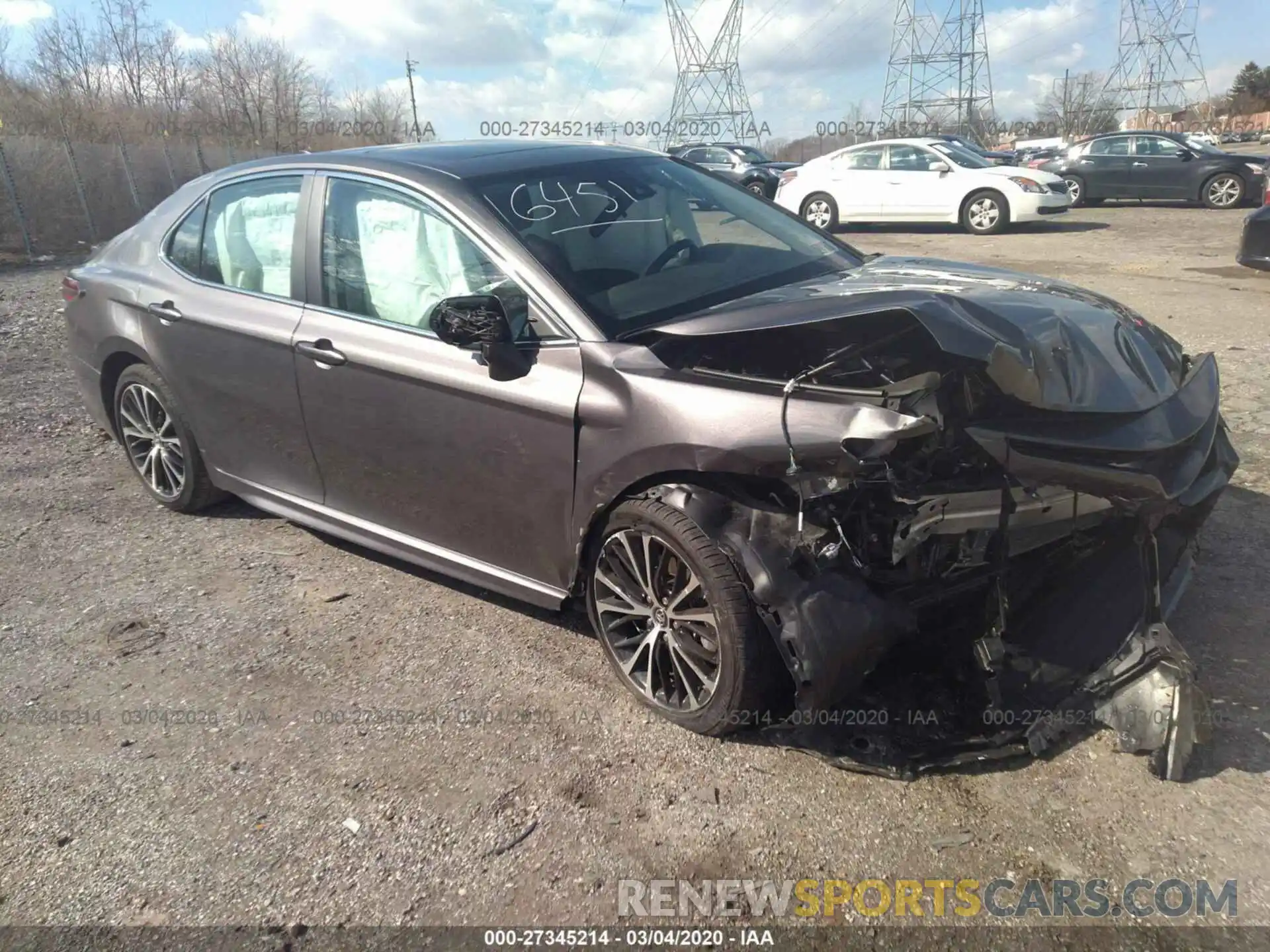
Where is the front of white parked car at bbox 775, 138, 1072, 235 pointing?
to the viewer's right

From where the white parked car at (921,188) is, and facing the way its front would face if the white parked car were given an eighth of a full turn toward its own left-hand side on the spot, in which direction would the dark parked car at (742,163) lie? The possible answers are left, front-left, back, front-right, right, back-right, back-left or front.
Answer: left

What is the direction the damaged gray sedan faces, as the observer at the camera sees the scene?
facing the viewer and to the right of the viewer

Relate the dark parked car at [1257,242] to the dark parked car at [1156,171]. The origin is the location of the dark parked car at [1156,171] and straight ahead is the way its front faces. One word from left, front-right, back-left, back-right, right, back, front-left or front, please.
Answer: right

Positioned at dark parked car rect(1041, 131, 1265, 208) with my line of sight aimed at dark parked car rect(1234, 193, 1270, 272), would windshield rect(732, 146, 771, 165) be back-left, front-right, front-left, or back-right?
back-right

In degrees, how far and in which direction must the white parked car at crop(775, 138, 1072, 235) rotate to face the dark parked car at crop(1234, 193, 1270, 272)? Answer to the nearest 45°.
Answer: approximately 90° to its right

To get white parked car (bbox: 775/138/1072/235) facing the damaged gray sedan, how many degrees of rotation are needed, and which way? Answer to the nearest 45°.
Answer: approximately 90° to its right

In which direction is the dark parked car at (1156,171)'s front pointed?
to the viewer's right

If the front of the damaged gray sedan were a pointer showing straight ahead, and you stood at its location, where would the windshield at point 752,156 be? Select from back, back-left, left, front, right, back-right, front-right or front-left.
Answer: back-left

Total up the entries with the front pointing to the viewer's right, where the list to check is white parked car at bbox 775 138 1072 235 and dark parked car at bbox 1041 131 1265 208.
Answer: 2

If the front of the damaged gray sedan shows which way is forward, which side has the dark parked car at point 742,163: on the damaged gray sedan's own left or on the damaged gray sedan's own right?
on the damaged gray sedan's own left

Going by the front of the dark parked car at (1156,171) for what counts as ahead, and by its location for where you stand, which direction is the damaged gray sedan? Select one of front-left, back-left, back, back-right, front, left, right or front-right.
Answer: right

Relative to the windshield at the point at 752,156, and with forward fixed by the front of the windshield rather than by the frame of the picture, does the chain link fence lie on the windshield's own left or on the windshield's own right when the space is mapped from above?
on the windshield's own right
